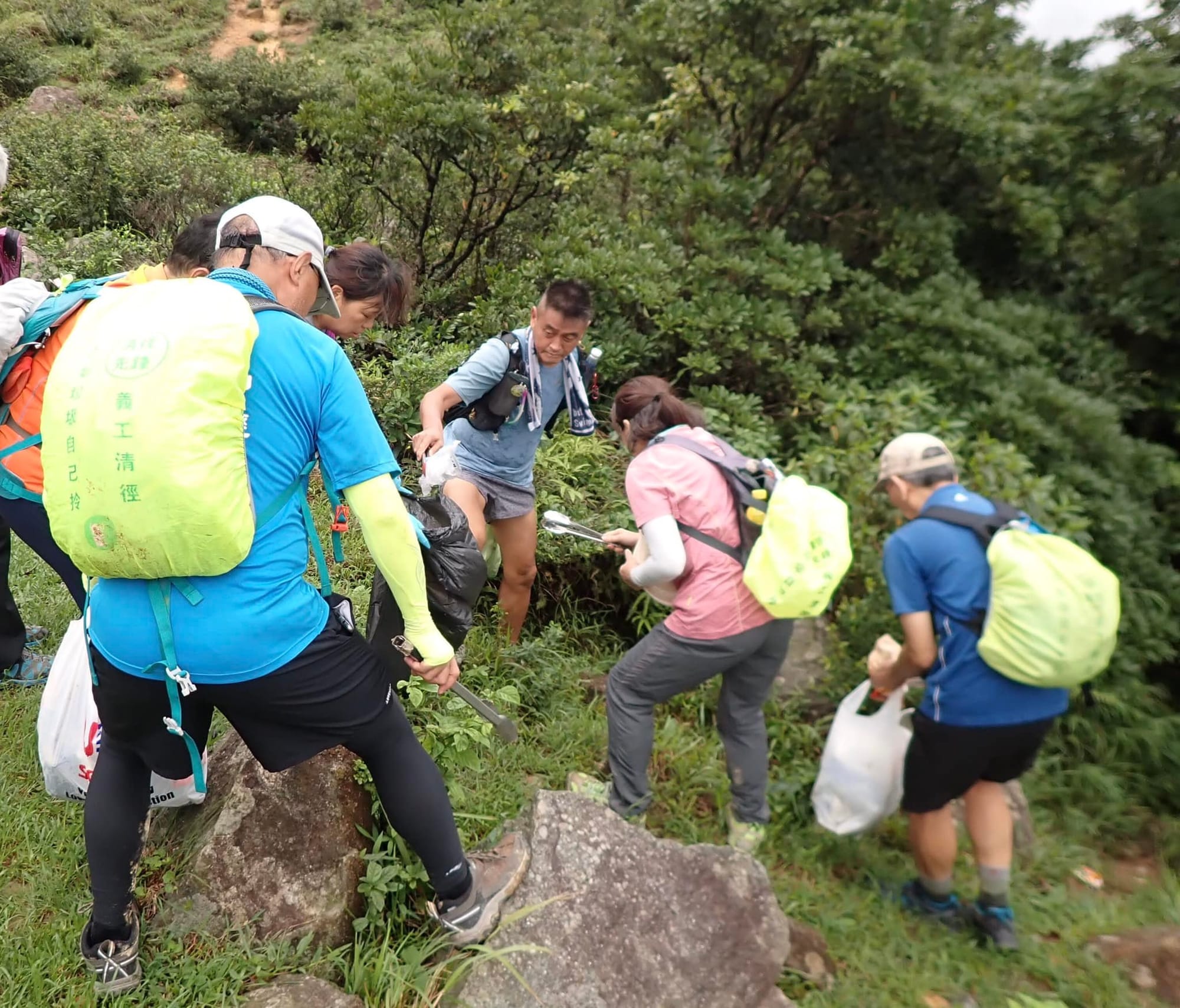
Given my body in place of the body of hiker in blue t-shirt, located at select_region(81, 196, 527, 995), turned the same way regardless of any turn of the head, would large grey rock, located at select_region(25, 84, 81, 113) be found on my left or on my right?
on my left

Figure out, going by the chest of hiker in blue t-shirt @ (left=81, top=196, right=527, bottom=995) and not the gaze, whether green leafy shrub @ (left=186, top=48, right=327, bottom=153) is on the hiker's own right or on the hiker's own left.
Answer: on the hiker's own left

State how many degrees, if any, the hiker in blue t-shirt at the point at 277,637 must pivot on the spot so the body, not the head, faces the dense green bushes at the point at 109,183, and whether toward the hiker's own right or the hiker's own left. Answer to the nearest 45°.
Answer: approximately 45° to the hiker's own left

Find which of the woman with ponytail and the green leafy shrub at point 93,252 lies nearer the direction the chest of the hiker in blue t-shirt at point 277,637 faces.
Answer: the woman with ponytail

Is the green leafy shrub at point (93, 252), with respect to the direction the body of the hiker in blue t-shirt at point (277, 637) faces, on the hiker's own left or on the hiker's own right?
on the hiker's own left

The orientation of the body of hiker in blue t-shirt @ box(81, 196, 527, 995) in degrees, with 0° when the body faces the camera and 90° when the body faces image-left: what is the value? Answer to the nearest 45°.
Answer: approximately 225°

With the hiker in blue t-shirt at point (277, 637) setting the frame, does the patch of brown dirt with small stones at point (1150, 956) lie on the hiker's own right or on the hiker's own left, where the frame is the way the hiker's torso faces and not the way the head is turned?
on the hiker's own right

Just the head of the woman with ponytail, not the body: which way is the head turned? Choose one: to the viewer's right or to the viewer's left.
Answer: to the viewer's left

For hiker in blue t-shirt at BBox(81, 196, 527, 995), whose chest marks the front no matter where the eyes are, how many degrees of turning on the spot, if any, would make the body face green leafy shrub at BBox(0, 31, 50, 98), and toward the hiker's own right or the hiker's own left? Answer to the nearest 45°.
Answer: approximately 45° to the hiker's own left
